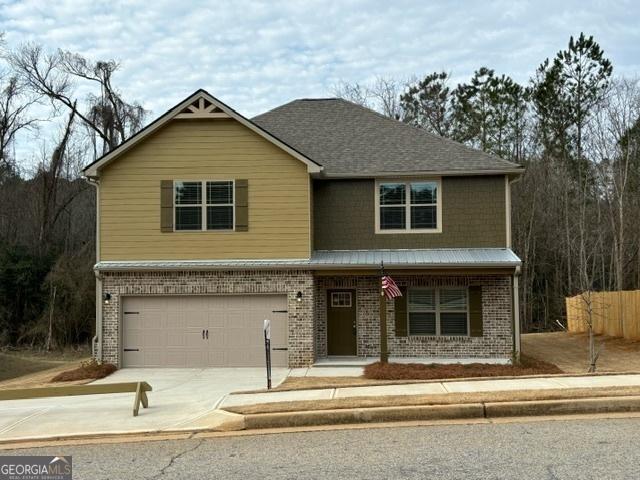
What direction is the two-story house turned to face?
toward the camera

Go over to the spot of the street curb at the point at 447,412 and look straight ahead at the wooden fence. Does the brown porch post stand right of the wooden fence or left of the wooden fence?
left

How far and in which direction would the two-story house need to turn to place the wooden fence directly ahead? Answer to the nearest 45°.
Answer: approximately 135° to its left

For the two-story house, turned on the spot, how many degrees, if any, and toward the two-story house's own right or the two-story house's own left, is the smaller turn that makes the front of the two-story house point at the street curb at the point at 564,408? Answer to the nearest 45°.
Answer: approximately 45° to the two-story house's own left

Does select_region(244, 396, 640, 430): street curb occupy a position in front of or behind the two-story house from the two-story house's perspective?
in front
